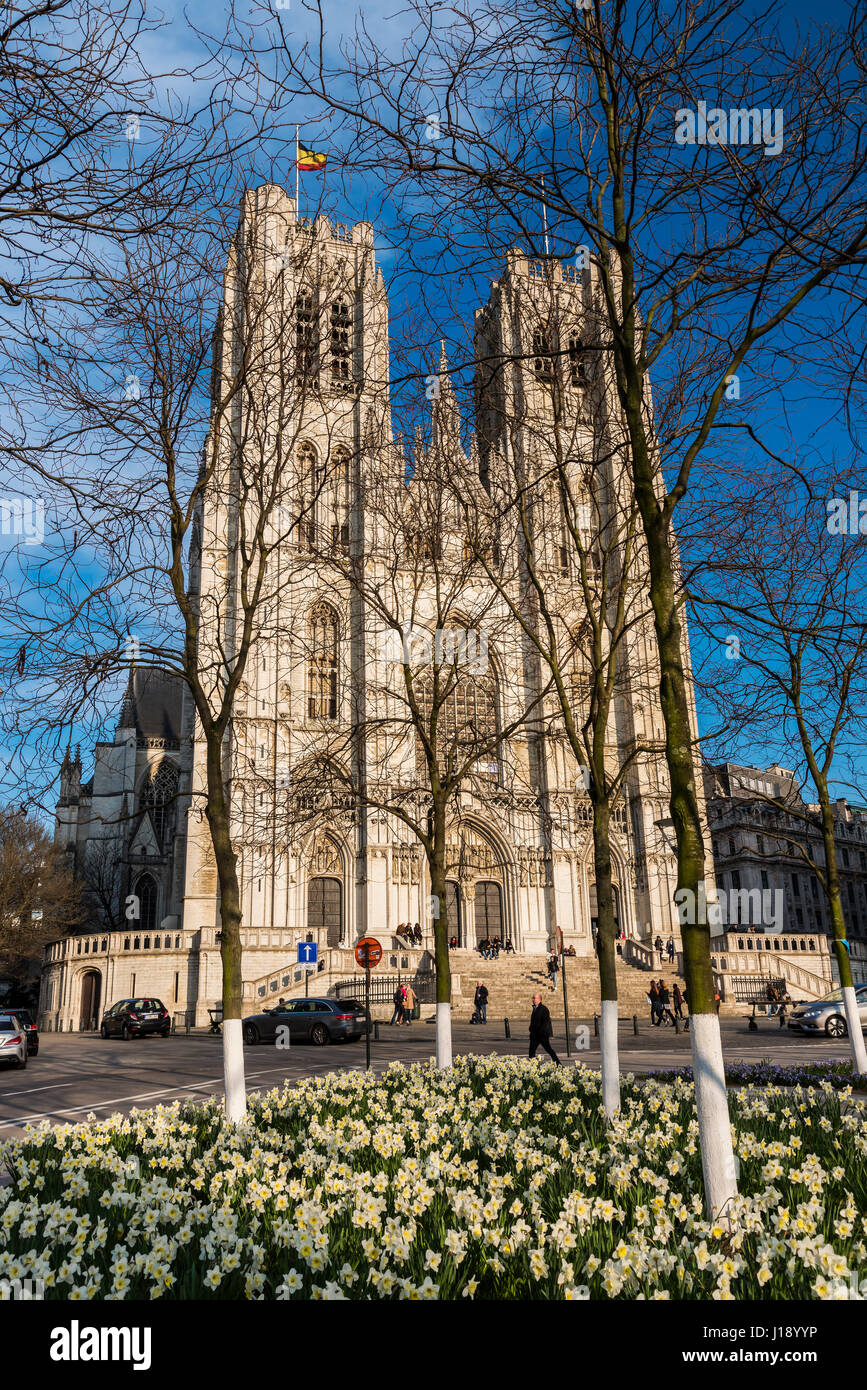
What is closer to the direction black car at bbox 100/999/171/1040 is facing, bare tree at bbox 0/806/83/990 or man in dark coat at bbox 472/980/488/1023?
the bare tree
